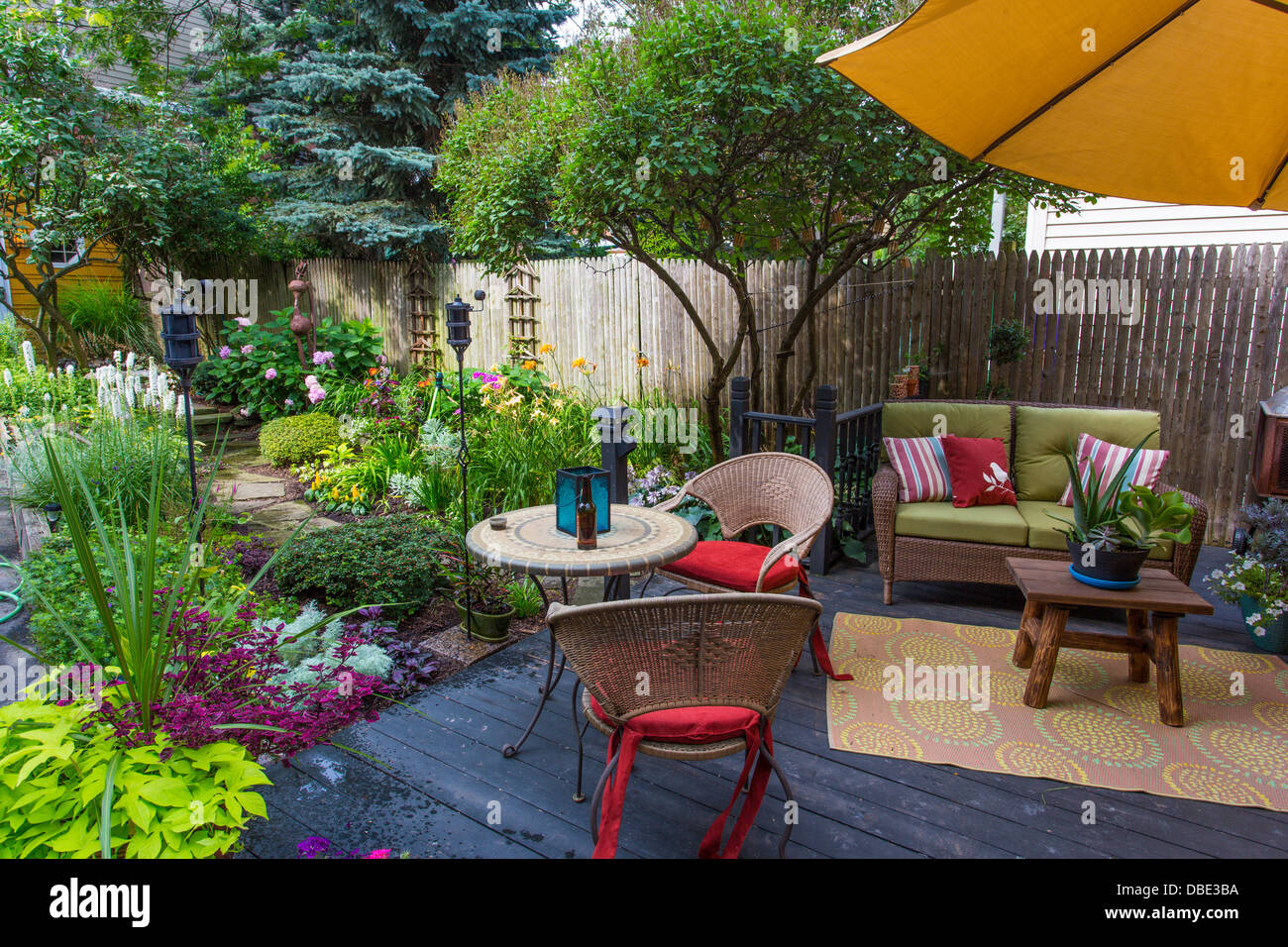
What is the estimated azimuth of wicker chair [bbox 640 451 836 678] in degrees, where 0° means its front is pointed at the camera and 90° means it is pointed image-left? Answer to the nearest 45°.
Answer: approximately 45°

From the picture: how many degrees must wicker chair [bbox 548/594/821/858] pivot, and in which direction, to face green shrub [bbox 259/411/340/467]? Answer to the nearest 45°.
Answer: approximately 45° to its left

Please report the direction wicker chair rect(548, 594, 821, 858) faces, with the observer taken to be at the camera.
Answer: facing away from the viewer

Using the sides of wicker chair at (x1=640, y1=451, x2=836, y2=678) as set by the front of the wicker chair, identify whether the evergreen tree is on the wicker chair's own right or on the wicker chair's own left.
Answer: on the wicker chair's own right

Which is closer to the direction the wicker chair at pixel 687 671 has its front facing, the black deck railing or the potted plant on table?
the black deck railing

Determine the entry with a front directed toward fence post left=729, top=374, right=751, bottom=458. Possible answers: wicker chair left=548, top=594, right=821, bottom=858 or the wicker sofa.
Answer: the wicker chair

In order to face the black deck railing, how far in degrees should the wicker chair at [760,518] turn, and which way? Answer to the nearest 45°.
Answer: approximately 135° to its right

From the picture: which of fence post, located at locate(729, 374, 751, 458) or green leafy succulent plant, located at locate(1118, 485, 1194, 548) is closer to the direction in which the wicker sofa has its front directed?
the green leafy succulent plant

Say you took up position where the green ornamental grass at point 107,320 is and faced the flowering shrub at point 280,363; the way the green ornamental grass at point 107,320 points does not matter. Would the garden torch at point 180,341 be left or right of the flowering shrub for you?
right

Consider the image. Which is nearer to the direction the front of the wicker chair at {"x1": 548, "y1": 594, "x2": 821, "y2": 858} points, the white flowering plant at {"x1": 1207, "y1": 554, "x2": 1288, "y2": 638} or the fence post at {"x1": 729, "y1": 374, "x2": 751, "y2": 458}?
the fence post

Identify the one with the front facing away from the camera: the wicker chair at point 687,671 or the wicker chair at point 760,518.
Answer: the wicker chair at point 687,671

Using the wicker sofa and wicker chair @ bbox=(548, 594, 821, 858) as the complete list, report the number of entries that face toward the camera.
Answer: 1

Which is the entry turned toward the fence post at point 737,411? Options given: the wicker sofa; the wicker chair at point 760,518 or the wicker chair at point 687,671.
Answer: the wicker chair at point 687,671
